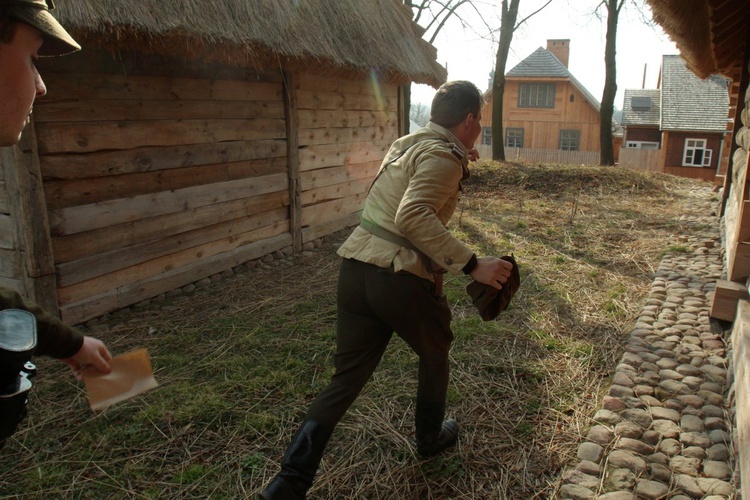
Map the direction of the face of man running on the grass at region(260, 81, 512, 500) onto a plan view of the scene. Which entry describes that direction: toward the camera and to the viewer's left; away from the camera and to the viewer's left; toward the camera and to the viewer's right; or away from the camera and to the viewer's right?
away from the camera and to the viewer's right

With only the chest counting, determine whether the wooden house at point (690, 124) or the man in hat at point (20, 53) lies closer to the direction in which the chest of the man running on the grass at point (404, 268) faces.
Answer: the wooden house

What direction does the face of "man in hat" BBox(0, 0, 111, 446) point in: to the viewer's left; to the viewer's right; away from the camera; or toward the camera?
to the viewer's right

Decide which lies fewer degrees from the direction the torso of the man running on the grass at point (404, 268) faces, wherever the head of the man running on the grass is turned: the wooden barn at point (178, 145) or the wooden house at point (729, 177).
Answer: the wooden house

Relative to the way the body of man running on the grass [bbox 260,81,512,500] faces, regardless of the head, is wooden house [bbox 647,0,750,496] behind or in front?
in front

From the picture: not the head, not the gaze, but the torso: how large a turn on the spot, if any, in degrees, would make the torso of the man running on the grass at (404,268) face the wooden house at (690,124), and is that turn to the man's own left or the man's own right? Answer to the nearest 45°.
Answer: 0° — they already face it

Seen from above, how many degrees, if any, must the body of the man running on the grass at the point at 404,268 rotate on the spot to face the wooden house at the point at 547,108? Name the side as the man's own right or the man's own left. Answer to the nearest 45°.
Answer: approximately 45° to the man's own left

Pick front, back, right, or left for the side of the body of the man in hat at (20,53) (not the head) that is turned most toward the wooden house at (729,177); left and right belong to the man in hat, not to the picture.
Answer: front

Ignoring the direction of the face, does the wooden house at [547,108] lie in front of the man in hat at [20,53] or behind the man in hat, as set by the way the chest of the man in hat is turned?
in front

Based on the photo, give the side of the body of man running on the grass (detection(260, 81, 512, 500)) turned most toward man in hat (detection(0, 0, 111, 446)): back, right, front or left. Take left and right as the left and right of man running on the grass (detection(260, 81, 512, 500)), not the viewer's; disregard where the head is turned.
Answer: back

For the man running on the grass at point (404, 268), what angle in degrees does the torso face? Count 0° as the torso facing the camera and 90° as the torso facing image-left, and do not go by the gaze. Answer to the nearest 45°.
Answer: approximately 225°

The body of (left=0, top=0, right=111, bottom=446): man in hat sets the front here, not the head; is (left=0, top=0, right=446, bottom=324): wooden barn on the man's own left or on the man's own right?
on the man's own left

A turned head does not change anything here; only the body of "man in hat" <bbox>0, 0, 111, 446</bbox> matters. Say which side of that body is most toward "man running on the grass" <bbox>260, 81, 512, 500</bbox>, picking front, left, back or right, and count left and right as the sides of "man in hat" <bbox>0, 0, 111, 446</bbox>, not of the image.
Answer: front

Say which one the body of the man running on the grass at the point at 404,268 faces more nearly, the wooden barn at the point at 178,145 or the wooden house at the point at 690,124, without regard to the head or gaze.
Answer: the wooden house

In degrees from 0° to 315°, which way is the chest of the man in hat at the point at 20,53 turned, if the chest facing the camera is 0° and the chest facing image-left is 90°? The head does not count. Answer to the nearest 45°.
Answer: approximately 270°
